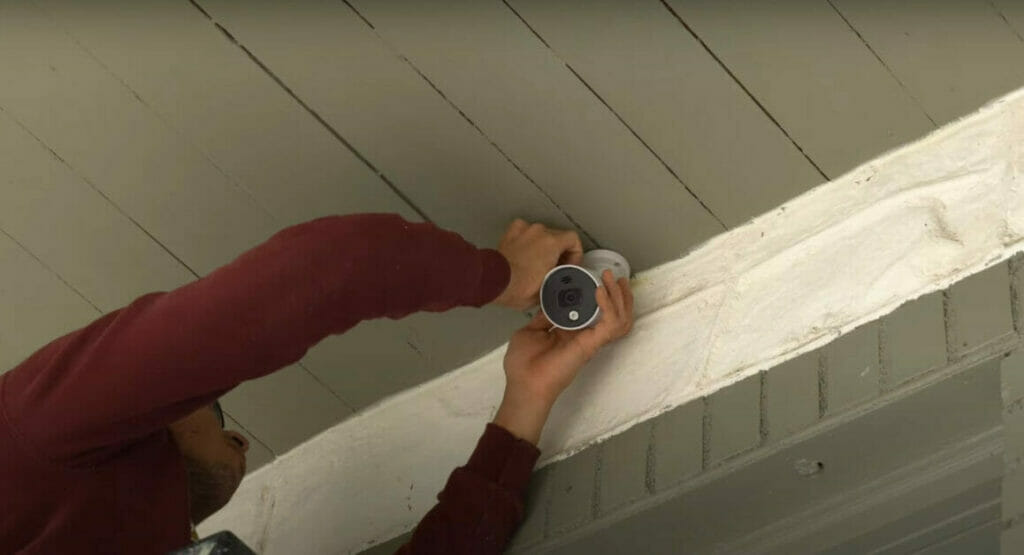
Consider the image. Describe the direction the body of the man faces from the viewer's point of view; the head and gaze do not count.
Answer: to the viewer's right

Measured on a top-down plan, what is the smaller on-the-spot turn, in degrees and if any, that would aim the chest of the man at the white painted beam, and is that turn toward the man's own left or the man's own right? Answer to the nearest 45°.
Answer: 0° — they already face it
